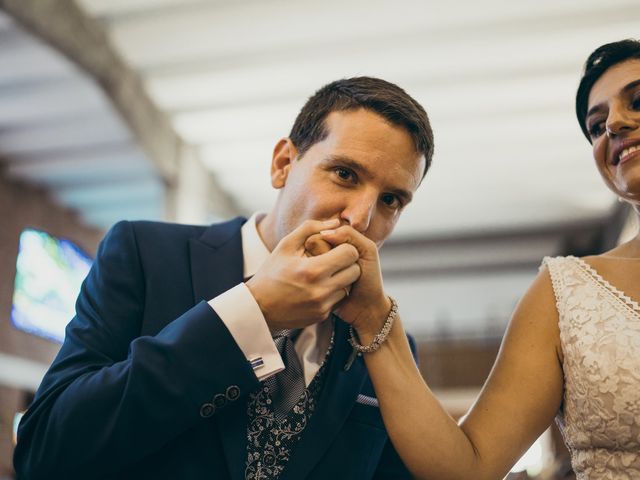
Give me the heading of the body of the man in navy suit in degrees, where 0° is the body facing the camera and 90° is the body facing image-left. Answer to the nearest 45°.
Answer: approximately 315°

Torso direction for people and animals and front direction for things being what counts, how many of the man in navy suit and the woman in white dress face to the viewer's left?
0

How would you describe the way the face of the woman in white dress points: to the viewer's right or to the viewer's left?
to the viewer's left

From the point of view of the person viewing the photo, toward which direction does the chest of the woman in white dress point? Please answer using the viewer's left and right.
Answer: facing the viewer

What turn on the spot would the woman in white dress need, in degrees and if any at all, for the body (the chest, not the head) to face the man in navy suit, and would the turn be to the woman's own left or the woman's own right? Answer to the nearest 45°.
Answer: approximately 90° to the woman's own right
